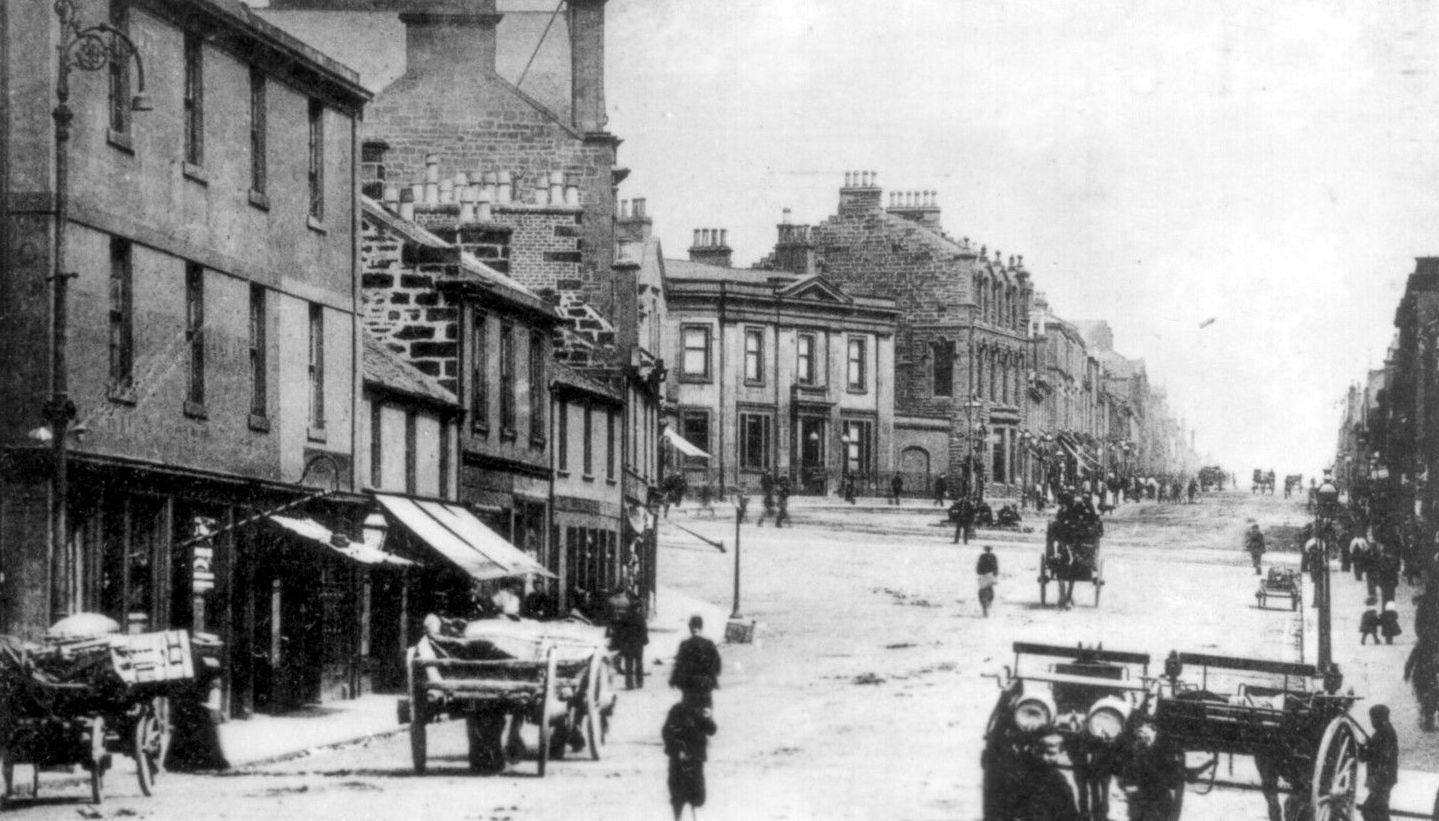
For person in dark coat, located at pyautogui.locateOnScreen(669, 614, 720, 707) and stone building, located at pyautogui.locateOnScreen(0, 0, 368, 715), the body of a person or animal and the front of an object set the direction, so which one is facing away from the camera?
the person in dark coat

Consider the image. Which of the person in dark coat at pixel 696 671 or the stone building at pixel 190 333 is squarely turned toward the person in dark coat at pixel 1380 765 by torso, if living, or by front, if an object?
the stone building

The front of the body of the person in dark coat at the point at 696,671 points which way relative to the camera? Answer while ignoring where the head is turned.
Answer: away from the camera

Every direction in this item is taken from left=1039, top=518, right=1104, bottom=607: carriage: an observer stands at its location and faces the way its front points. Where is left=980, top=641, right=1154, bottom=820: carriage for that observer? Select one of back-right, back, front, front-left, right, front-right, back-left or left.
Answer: back

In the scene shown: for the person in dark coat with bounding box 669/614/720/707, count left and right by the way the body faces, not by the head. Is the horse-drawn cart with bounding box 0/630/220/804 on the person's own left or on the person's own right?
on the person's own left

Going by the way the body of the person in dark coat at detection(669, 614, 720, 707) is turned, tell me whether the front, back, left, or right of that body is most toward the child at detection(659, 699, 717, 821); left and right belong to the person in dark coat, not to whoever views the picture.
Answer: back

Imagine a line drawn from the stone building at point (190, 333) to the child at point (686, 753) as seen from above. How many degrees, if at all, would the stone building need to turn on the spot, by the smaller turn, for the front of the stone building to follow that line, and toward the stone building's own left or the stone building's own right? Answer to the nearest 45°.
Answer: approximately 45° to the stone building's own right

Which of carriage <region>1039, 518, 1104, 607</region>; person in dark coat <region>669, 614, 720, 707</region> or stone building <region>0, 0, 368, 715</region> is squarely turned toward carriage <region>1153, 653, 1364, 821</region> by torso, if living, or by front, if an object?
the stone building
